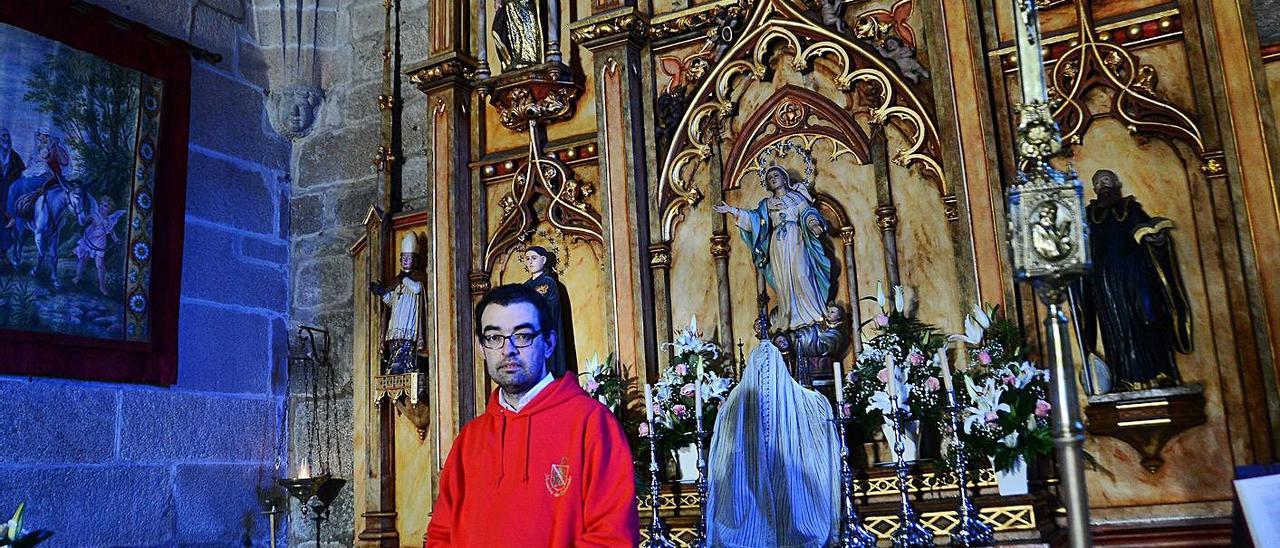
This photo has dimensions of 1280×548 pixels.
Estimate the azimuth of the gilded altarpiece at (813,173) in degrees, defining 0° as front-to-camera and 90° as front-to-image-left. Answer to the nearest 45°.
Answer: approximately 45°

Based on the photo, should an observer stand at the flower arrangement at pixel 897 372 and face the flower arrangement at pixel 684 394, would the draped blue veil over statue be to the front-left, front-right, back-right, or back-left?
front-left

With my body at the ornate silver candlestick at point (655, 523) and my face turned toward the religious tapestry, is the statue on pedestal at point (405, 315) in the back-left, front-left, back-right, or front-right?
front-right

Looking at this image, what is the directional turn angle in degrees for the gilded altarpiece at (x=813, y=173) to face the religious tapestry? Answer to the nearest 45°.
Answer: approximately 45° to its right
